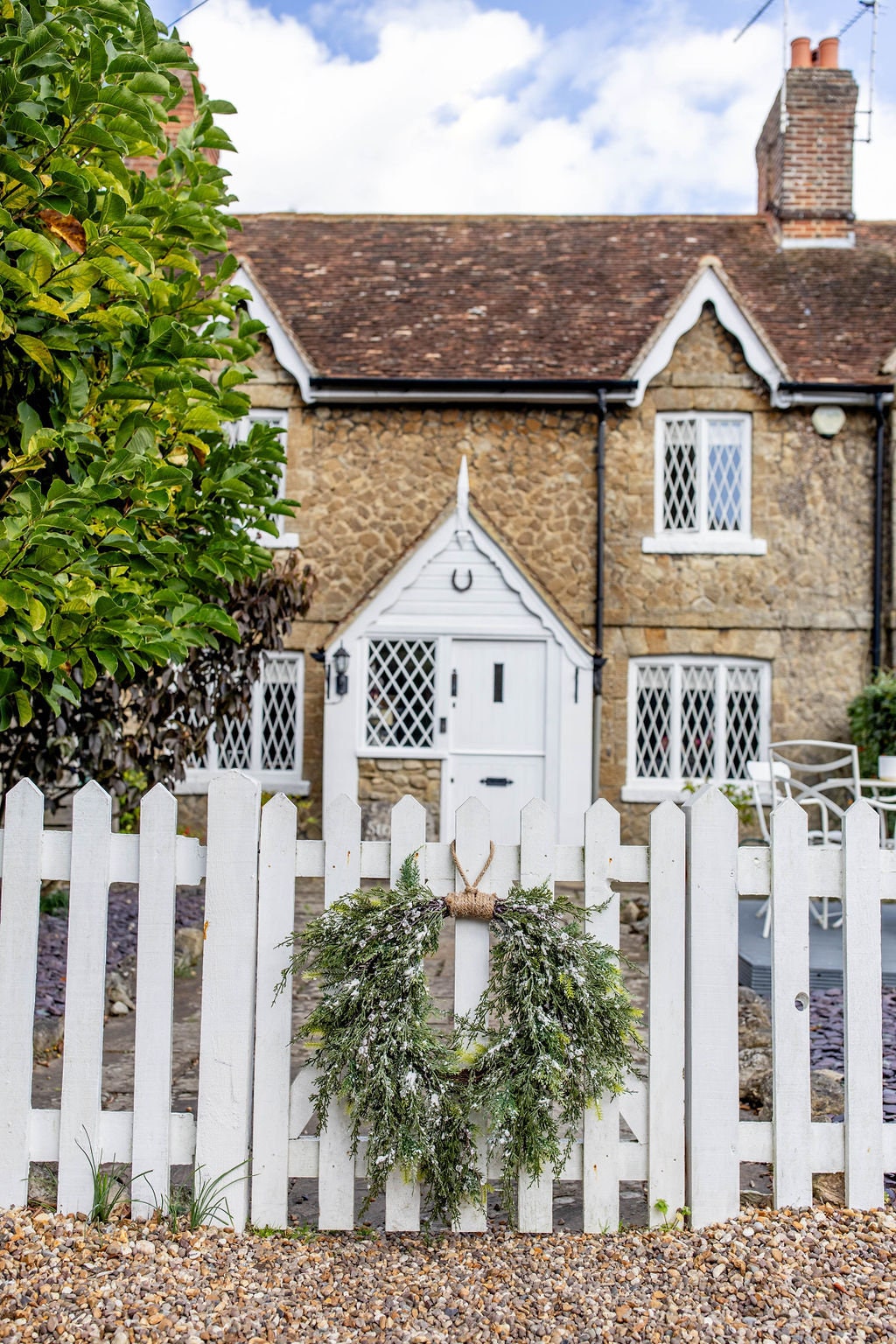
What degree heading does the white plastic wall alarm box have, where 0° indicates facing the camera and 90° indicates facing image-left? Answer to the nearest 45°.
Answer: approximately 0°

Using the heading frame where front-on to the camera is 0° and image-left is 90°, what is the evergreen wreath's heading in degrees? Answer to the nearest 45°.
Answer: approximately 0°

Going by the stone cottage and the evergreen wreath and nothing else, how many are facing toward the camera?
2

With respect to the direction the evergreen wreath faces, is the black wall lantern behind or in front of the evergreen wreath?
behind

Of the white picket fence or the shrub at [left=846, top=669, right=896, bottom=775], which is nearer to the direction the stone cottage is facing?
the white picket fence

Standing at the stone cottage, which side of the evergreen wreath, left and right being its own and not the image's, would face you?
back

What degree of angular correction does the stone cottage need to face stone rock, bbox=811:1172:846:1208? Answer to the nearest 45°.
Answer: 0° — it already faces it

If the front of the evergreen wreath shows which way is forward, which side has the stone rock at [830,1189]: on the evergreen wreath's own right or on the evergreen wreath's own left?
on the evergreen wreath's own left

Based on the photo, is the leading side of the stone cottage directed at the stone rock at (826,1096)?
yes
